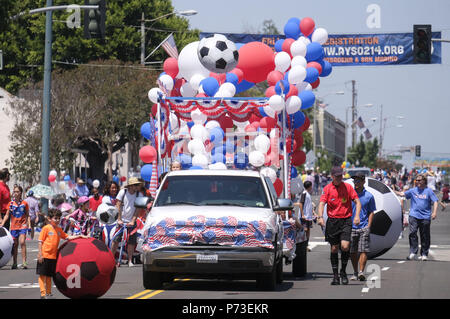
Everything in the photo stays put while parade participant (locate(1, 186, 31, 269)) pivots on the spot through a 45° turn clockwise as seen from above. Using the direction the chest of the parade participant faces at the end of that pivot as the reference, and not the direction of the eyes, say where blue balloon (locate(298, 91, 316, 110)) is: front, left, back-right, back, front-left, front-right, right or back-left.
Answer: back-left

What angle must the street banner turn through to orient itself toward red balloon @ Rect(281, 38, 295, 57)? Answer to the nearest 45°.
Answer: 0° — it already faces it

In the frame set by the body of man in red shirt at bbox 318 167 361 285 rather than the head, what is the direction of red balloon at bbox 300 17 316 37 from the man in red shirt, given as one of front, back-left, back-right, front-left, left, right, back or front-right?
back

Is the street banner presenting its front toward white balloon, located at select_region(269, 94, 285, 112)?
yes

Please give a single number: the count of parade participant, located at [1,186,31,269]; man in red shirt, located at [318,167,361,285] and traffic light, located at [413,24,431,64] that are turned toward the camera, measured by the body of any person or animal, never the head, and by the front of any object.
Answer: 3

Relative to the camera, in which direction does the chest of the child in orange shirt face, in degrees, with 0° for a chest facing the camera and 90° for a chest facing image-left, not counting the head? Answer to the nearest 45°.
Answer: approximately 315°

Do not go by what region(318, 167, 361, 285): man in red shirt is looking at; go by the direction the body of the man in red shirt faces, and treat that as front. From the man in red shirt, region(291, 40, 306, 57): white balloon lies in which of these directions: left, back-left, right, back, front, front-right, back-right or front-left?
back

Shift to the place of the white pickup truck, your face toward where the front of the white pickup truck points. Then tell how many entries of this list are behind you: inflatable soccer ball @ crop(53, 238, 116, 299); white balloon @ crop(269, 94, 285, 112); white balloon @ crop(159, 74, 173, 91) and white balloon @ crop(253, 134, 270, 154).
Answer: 3

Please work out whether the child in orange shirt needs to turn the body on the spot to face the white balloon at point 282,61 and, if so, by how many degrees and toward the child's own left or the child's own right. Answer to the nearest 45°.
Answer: approximately 90° to the child's own left

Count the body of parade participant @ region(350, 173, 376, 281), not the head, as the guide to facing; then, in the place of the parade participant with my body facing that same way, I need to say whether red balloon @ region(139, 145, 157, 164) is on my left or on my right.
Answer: on my right

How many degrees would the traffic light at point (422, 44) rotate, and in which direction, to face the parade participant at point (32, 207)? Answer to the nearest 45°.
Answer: approximately 45° to its right

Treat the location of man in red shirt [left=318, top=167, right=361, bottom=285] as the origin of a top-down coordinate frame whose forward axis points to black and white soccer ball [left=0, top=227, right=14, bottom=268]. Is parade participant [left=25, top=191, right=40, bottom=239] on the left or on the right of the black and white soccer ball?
right

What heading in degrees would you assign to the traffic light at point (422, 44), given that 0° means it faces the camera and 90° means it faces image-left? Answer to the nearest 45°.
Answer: approximately 0°
